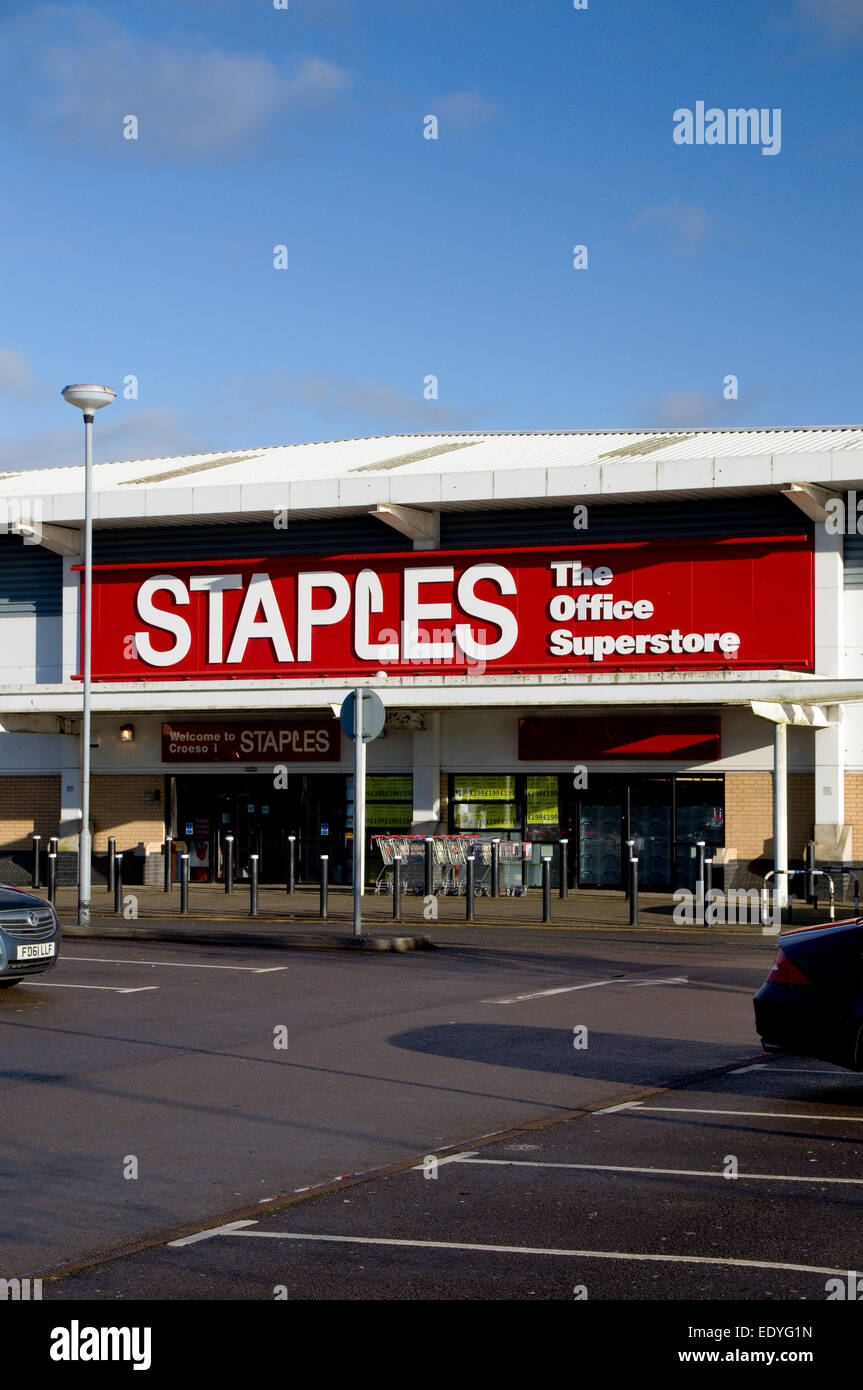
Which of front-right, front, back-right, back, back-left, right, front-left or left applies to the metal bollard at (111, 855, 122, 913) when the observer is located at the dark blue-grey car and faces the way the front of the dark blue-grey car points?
back-left

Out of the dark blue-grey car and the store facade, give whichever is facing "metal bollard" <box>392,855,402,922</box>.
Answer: the store facade

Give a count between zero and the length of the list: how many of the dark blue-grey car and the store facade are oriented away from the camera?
0

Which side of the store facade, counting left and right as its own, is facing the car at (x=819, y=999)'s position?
front

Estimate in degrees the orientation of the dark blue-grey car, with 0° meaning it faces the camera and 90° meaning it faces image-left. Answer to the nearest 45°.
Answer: approximately 315°

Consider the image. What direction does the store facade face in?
toward the camera

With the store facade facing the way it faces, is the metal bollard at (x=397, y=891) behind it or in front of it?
in front

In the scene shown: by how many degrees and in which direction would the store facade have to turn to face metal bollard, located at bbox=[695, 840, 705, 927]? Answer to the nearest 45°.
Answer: approximately 45° to its left

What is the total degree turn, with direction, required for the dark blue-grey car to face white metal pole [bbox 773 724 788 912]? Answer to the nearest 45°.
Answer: approximately 90° to its left

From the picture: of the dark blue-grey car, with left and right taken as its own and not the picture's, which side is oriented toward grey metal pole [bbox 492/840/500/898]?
left

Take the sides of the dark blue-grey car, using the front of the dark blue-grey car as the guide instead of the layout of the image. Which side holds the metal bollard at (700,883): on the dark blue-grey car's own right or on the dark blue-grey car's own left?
on the dark blue-grey car's own left

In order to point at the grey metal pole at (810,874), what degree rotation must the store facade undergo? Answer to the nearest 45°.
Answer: approximately 45° to its left
